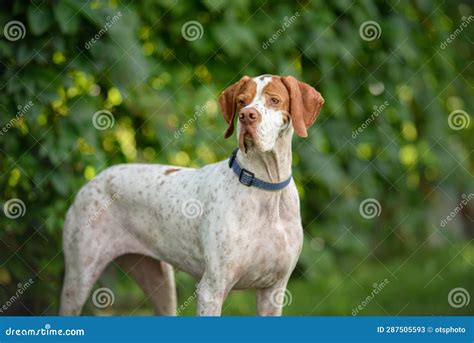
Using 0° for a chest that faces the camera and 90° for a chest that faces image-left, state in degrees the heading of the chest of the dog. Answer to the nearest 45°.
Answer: approximately 315°
